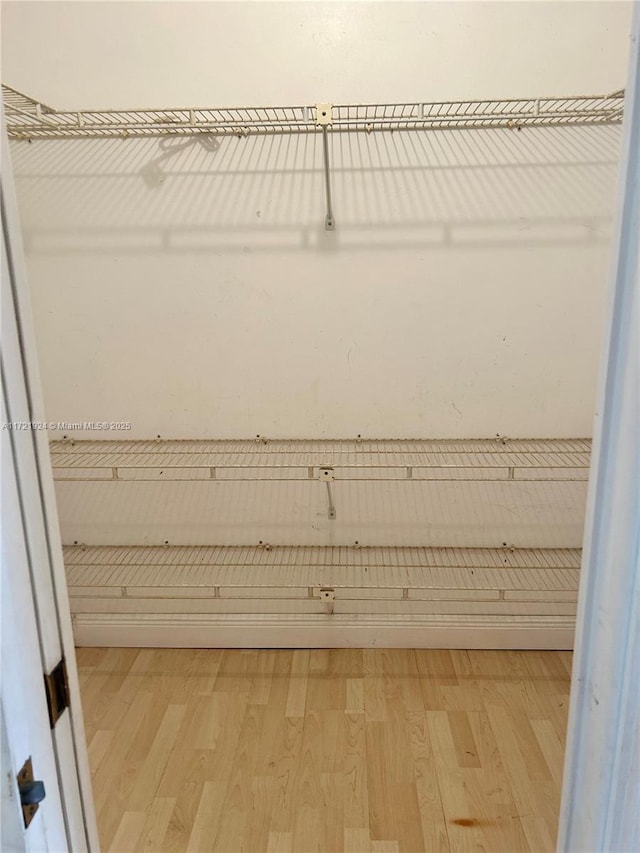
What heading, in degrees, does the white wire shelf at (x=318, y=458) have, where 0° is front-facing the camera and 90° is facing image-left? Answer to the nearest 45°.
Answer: approximately 0°

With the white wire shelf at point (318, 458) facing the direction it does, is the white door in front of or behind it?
in front

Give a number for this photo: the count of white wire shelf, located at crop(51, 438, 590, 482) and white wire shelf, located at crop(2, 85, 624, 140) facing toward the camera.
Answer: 2

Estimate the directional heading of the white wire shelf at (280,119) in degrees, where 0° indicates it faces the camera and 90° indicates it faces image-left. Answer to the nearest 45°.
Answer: approximately 0°

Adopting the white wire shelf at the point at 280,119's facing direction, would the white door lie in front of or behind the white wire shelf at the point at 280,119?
in front
